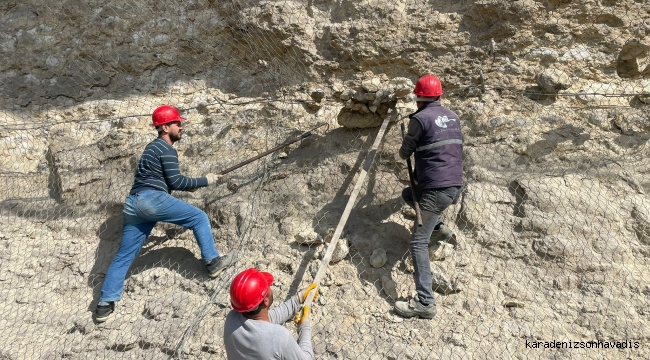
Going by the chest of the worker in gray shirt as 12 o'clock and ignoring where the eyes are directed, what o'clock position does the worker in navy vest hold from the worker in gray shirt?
The worker in navy vest is roughly at 12 o'clock from the worker in gray shirt.

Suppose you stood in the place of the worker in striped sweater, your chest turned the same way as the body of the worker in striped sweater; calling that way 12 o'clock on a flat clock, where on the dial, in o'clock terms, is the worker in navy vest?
The worker in navy vest is roughly at 1 o'clock from the worker in striped sweater.

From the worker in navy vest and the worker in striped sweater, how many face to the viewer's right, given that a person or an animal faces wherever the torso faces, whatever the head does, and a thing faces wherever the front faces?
1

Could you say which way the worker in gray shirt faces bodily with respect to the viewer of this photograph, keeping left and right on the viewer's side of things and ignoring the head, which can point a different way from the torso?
facing away from the viewer and to the right of the viewer

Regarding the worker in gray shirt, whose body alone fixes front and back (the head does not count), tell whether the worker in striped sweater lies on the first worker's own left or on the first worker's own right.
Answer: on the first worker's own left

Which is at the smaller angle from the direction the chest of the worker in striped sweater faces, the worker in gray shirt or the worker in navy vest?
the worker in navy vest

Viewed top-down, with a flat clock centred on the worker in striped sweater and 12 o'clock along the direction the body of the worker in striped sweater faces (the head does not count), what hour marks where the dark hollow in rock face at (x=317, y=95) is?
The dark hollow in rock face is roughly at 11 o'clock from the worker in striped sweater.

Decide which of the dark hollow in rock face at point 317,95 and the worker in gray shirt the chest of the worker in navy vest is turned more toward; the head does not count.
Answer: the dark hollow in rock face

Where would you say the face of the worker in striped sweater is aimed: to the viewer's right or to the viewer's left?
to the viewer's right

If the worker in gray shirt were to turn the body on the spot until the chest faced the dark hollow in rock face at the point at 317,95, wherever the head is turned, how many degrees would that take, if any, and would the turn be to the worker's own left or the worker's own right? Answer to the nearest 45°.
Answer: approximately 45° to the worker's own left

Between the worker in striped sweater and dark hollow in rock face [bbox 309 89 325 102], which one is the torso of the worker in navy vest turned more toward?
the dark hollow in rock face

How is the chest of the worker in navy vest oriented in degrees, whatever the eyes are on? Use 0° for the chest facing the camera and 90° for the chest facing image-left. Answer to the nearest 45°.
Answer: approximately 135°

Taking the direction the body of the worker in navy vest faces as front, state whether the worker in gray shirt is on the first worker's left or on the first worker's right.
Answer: on the first worker's left

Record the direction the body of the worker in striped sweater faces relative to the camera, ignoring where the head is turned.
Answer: to the viewer's right
